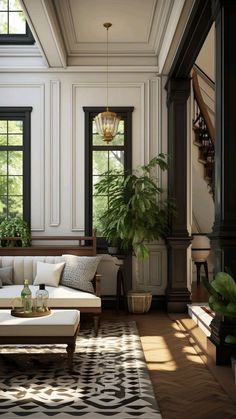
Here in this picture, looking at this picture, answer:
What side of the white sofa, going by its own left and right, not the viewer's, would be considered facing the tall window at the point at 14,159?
back

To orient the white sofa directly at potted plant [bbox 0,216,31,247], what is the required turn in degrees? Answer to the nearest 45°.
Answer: approximately 135° to its right

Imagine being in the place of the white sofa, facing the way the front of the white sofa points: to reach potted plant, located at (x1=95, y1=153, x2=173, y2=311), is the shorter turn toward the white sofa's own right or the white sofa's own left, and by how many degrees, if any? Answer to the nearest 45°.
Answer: approximately 135° to the white sofa's own left

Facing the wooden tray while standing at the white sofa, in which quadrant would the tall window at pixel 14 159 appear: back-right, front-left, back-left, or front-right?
back-right

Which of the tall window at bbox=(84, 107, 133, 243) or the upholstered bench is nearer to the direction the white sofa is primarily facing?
the upholstered bench

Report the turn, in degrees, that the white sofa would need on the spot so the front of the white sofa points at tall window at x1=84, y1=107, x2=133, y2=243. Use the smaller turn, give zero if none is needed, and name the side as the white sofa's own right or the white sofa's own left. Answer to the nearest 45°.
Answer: approximately 180°
